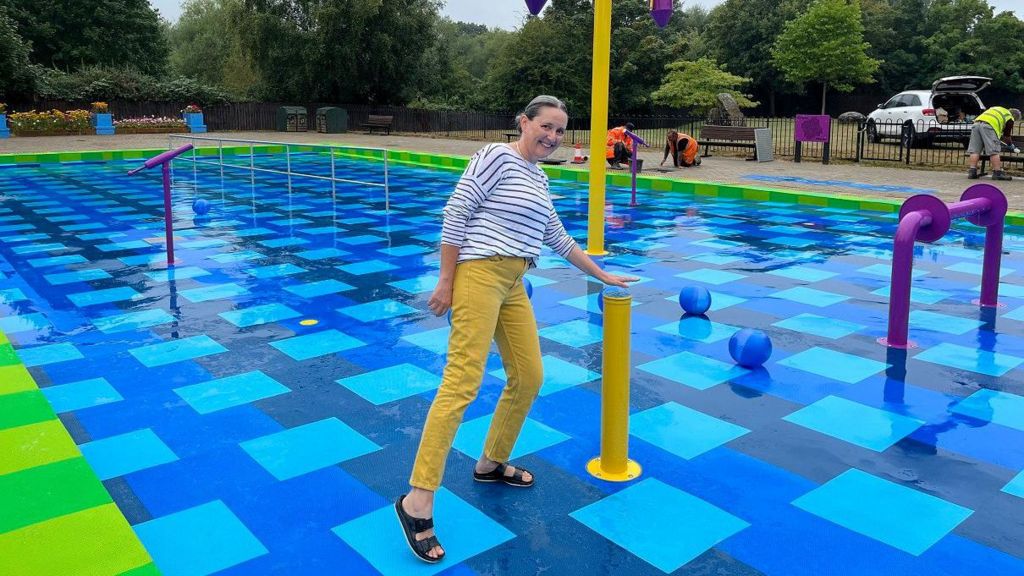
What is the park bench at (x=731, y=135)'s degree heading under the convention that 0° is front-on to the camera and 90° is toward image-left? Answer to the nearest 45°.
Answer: approximately 0°

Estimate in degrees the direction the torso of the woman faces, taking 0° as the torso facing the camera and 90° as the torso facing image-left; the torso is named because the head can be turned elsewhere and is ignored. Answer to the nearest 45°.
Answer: approximately 315°

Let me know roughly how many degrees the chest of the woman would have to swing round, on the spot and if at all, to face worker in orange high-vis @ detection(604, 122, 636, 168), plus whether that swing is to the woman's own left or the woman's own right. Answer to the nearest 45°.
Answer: approximately 135° to the woman's own left

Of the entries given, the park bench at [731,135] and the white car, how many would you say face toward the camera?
1

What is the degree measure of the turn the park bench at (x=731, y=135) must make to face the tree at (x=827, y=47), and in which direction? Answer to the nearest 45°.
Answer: approximately 180°

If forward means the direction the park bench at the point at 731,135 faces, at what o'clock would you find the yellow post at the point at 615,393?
The yellow post is roughly at 12 o'clock from the park bench.

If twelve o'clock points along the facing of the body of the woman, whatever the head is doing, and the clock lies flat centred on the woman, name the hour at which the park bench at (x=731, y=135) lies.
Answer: The park bench is roughly at 8 o'clock from the woman.

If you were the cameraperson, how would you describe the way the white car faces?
facing away from the viewer and to the left of the viewer

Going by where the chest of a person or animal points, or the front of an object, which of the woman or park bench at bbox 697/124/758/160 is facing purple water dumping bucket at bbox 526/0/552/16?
the park bench

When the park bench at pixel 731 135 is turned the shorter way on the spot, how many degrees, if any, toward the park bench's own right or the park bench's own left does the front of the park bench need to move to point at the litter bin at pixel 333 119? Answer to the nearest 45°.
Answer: approximately 135° to the park bench's own right
